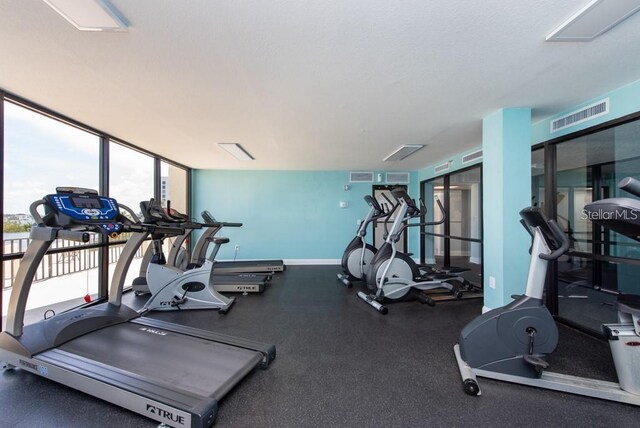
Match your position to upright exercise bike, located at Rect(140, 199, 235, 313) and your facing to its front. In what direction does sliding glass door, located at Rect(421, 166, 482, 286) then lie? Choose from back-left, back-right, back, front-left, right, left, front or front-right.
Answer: back

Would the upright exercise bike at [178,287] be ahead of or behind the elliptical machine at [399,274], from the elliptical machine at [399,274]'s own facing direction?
ahead

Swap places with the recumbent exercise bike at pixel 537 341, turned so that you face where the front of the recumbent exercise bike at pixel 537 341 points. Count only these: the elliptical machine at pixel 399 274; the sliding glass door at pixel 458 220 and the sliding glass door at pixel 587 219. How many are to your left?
0

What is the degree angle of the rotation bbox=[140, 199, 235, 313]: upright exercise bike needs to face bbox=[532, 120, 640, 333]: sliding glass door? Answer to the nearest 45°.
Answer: approximately 135° to its left

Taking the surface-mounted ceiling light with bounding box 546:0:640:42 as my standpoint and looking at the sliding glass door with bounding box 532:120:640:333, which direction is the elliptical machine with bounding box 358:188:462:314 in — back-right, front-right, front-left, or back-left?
front-left

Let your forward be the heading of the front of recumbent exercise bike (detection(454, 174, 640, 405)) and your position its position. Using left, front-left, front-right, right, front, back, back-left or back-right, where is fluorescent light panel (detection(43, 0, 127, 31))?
front-left

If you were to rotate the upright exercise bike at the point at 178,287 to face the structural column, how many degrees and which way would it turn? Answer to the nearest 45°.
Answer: approximately 135° to its left

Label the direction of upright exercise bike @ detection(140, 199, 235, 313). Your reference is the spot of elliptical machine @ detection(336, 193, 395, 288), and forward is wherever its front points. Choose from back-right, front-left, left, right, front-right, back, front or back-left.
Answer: front

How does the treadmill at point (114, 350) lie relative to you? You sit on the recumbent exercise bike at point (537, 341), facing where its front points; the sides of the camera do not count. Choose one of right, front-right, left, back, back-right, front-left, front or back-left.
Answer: front-left

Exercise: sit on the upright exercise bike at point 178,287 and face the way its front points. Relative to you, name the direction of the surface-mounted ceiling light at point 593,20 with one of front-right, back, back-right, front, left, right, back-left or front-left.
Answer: back-left

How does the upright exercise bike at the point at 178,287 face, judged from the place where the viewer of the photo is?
facing to the left of the viewer

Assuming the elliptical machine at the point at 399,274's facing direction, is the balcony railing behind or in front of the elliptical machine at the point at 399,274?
in front

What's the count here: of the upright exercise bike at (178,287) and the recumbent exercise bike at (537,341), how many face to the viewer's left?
2

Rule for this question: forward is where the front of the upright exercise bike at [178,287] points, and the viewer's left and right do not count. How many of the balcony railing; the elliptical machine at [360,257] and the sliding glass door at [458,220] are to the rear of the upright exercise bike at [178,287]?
2

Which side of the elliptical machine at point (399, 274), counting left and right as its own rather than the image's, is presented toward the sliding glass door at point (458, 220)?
back

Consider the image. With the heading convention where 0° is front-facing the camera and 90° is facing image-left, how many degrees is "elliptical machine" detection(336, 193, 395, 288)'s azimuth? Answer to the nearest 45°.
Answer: approximately 45°

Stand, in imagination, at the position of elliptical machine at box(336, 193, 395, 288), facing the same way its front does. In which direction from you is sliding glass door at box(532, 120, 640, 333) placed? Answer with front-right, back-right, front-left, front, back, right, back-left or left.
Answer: back-left

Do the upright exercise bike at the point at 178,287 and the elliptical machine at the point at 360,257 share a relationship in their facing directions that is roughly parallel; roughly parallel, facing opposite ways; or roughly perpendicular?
roughly parallel
